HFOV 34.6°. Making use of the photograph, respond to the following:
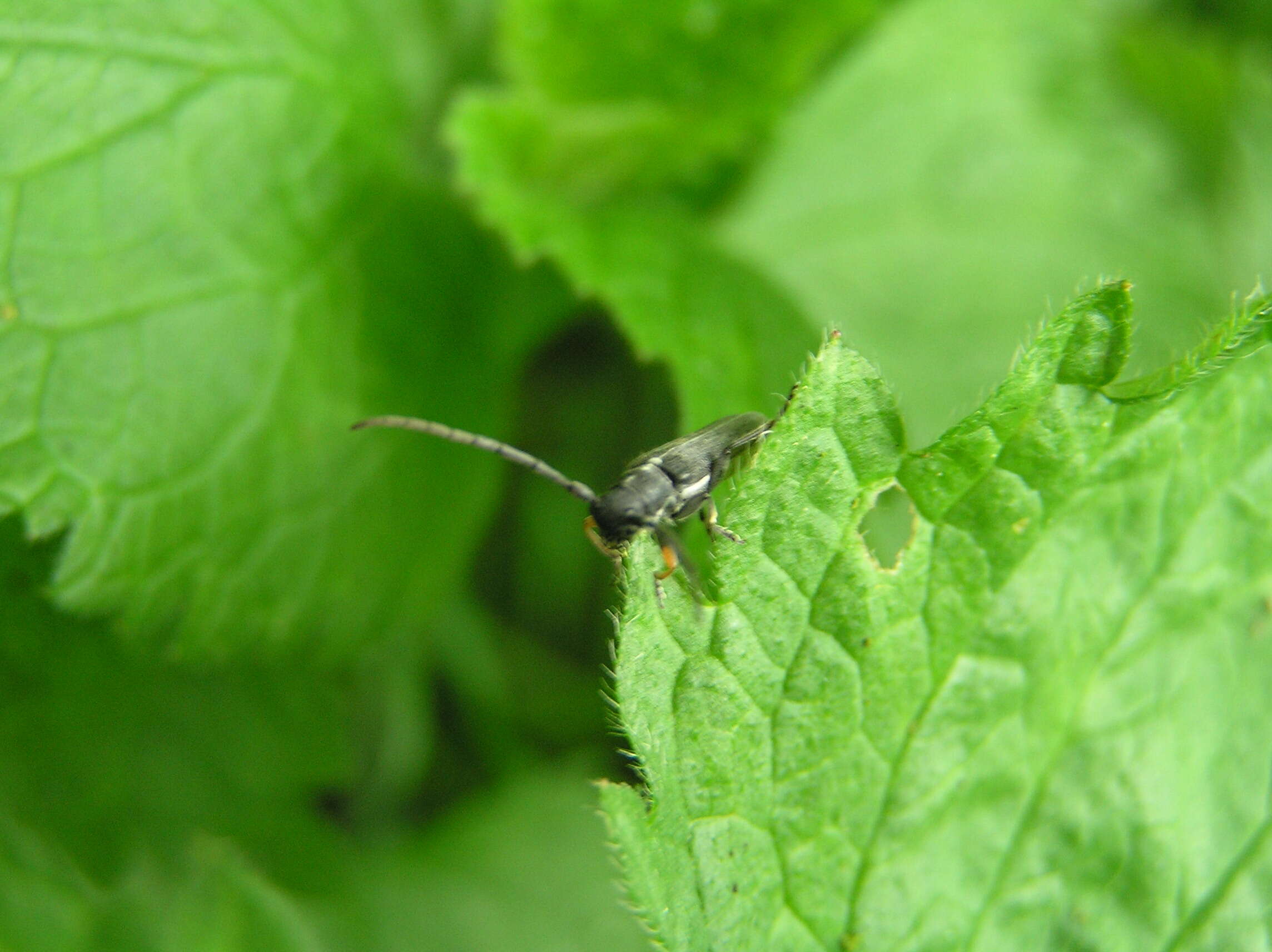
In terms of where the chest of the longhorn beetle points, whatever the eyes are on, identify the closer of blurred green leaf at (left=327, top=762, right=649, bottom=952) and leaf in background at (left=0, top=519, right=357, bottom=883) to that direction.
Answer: the leaf in background

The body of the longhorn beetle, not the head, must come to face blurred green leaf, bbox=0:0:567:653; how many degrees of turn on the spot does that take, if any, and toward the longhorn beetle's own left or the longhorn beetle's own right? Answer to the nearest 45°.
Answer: approximately 45° to the longhorn beetle's own right

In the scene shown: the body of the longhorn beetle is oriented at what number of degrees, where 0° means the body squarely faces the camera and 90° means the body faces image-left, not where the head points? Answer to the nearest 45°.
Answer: approximately 45°
